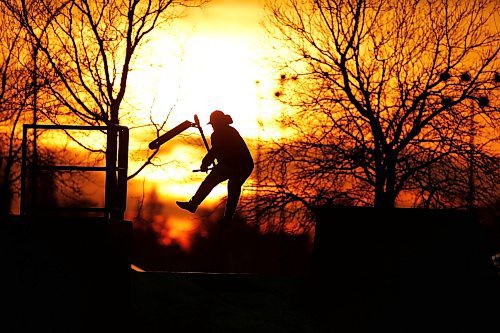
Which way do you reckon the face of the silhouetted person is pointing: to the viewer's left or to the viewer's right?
to the viewer's left

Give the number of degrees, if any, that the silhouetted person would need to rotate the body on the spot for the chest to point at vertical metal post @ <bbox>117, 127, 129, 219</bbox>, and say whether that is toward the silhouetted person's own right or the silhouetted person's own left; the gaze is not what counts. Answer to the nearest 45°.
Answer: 0° — they already face it

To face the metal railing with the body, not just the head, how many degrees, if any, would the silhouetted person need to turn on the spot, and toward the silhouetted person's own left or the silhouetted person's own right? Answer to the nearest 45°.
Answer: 0° — they already face it

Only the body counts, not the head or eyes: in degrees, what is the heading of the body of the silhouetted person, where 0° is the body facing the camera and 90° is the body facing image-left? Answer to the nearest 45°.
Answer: approximately 90°
